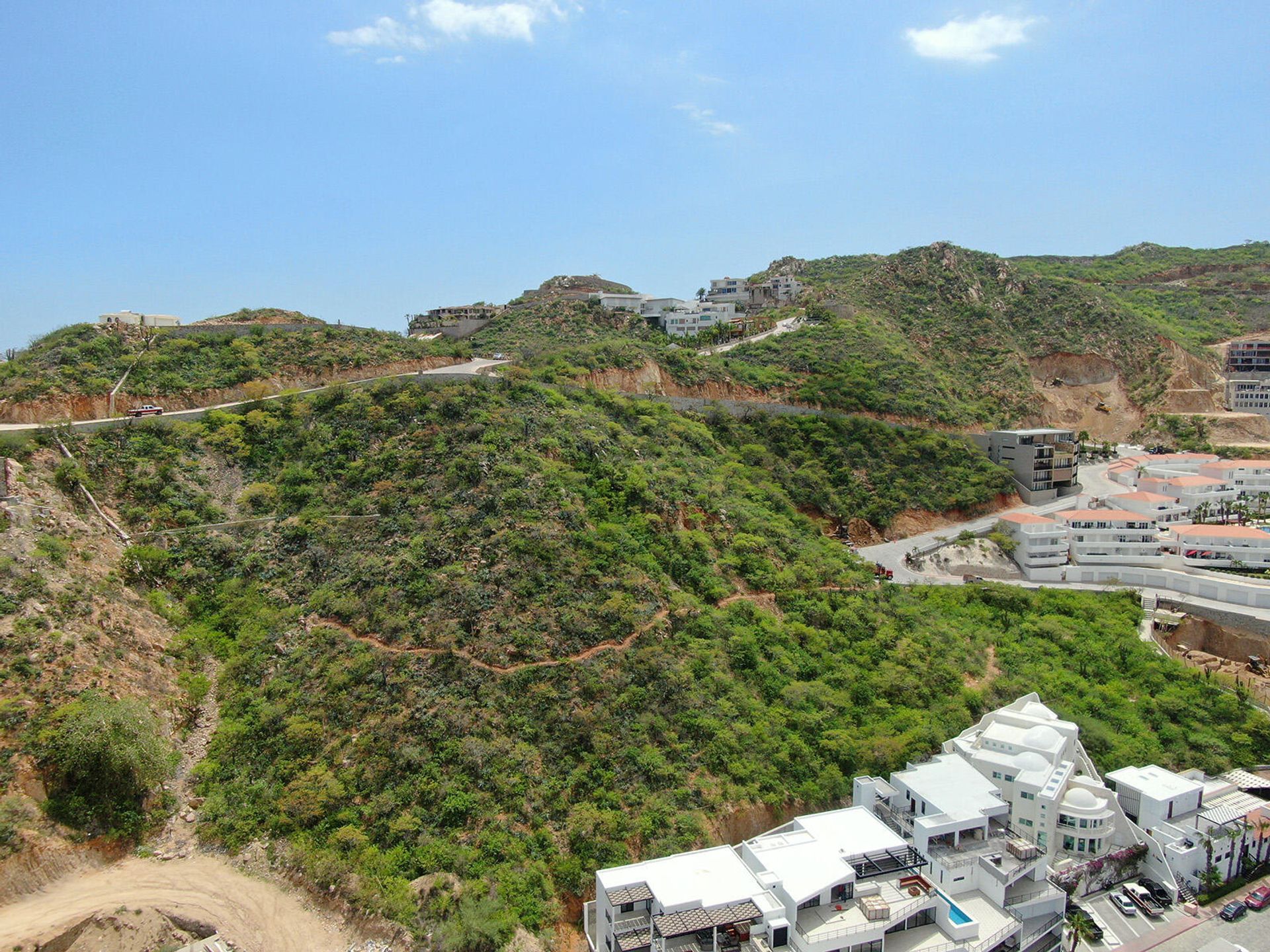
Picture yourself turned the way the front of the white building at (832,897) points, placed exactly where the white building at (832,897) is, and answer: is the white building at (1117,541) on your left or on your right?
on your left

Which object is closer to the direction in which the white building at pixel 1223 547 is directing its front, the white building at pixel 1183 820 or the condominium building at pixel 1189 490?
the white building

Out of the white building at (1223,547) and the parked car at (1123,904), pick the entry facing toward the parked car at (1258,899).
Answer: the white building

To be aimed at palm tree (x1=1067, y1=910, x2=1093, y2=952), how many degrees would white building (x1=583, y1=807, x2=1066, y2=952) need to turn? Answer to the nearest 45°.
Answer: approximately 90° to its left

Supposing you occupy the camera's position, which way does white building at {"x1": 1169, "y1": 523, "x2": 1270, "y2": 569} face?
facing the viewer

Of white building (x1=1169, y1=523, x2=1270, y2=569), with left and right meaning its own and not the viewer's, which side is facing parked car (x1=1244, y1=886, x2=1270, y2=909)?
front

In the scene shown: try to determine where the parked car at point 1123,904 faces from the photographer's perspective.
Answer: facing away from the viewer and to the left of the viewer

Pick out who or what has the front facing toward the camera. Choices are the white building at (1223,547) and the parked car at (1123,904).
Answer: the white building

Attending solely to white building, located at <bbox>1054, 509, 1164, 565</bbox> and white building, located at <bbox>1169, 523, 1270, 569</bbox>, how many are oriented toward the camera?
2

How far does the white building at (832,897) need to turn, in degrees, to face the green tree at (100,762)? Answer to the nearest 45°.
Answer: approximately 135° to its right

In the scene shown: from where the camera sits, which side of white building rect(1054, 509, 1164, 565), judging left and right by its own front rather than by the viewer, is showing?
front

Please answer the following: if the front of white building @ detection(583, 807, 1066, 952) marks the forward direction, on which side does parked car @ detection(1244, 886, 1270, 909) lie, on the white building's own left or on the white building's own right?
on the white building's own left

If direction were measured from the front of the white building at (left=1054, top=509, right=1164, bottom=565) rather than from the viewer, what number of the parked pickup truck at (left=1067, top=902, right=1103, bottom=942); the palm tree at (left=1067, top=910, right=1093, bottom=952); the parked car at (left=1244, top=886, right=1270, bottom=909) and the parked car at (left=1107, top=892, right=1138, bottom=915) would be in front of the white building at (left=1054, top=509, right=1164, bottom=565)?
4

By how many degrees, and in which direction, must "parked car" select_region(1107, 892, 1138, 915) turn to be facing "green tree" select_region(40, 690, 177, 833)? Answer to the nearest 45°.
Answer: approximately 90° to its left

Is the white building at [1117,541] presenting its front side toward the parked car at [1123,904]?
yes

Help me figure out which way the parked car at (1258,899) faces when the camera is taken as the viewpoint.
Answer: facing the viewer and to the left of the viewer

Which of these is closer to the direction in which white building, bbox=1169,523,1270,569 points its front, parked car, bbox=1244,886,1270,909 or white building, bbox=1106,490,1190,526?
the parked car

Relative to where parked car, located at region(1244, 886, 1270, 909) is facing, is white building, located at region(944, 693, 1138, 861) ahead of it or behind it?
ahead

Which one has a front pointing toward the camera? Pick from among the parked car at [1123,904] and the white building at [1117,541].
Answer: the white building
